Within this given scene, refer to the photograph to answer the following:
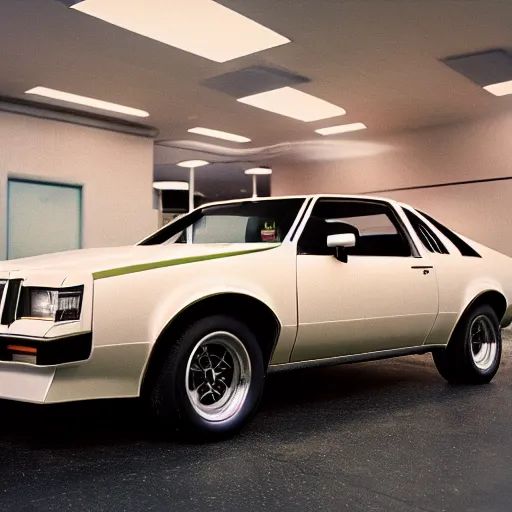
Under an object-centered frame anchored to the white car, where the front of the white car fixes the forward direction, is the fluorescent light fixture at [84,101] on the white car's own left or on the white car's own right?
on the white car's own right

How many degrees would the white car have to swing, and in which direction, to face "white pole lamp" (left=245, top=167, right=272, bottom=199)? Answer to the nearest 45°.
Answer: approximately 135° to its right

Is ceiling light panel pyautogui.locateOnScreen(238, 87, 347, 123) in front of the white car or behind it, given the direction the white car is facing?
behind

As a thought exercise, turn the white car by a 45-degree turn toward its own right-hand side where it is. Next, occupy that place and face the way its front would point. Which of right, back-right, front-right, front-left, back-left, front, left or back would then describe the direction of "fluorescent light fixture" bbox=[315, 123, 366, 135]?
right

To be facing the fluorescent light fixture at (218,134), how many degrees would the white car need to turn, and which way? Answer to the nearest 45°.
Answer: approximately 135° to its right

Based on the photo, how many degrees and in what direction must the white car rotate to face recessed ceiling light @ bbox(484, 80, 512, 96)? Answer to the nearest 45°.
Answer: approximately 180°

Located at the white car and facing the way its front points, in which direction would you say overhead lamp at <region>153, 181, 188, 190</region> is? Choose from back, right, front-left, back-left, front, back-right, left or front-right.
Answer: back-right

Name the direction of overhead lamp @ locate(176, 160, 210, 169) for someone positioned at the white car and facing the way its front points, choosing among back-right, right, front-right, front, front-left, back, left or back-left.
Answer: back-right

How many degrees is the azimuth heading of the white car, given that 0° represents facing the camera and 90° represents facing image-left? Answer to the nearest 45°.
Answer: approximately 45°
